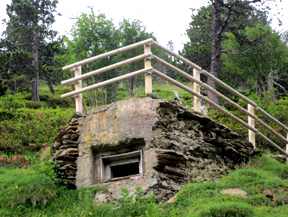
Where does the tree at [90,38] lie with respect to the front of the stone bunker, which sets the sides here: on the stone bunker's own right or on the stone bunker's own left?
on the stone bunker's own right

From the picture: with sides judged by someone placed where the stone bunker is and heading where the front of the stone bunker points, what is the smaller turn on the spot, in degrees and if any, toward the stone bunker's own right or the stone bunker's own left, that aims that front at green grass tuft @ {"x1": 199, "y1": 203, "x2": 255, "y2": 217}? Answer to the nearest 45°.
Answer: approximately 90° to the stone bunker's own left

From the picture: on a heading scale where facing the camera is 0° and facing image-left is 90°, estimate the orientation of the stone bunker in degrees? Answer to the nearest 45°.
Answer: approximately 45°

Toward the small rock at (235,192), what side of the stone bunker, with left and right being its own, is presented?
left

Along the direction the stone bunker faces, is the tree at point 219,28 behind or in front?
behind

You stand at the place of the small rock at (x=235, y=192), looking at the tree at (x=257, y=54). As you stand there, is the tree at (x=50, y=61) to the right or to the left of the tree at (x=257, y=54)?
left

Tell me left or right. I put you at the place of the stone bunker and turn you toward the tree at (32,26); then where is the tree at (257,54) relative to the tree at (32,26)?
right

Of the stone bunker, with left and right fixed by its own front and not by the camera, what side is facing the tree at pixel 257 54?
back
